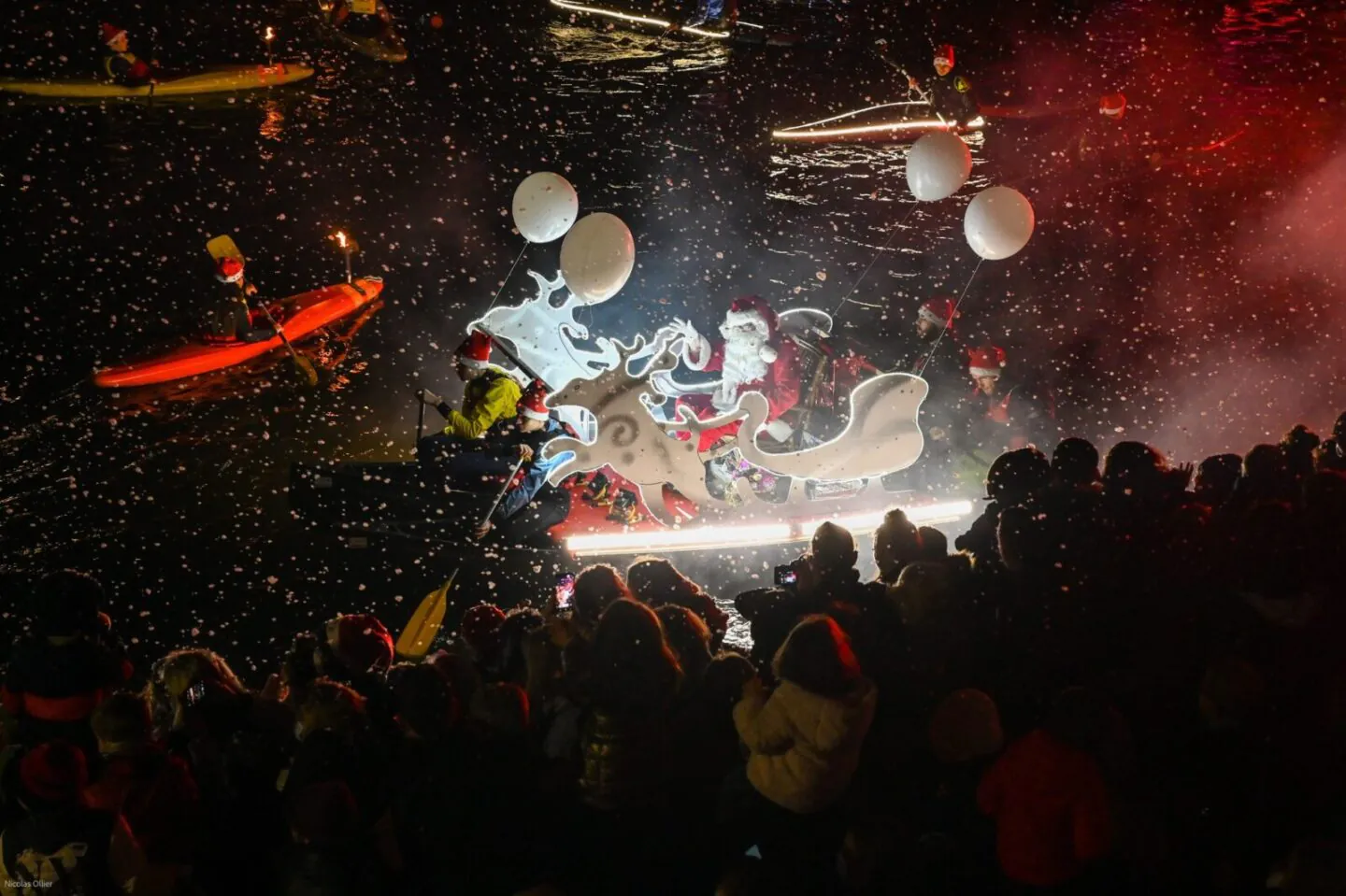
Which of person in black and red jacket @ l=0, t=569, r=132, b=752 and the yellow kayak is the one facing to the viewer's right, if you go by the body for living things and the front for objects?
the yellow kayak

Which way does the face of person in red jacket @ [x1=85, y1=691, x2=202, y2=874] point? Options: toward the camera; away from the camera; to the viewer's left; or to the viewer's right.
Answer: away from the camera

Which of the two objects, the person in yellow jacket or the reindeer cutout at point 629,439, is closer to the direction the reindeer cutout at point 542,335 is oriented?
the person in yellow jacket

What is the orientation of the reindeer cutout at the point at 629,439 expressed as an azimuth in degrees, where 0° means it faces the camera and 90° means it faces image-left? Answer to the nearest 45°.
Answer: approximately 90°

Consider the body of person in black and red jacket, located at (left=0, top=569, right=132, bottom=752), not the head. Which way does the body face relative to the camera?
away from the camera

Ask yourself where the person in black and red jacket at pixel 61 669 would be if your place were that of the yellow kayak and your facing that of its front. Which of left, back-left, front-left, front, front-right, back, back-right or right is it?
right

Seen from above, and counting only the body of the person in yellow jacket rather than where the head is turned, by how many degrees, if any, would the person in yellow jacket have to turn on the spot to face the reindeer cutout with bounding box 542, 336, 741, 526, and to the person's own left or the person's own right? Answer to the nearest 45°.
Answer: approximately 180°

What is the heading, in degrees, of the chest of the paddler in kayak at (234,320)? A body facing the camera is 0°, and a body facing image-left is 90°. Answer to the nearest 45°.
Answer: approximately 225°

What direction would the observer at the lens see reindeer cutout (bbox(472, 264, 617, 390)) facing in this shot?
facing to the left of the viewer

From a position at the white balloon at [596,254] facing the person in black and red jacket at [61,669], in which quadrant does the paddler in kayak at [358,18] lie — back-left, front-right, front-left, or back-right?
back-right

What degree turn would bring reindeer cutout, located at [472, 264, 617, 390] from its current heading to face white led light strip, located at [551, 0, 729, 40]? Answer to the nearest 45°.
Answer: approximately 90° to its right

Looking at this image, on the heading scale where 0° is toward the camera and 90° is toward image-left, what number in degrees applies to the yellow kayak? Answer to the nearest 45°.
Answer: approximately 270°

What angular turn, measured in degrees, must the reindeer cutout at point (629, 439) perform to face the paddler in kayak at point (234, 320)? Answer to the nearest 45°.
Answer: approximately 45° to its right

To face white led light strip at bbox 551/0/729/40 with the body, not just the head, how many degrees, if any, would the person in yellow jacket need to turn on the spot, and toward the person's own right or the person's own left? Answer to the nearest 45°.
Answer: approximately 90° to the person's own right

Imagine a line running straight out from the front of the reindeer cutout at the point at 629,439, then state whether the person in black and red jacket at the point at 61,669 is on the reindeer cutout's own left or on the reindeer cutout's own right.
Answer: on the reindeer cutout's own left
